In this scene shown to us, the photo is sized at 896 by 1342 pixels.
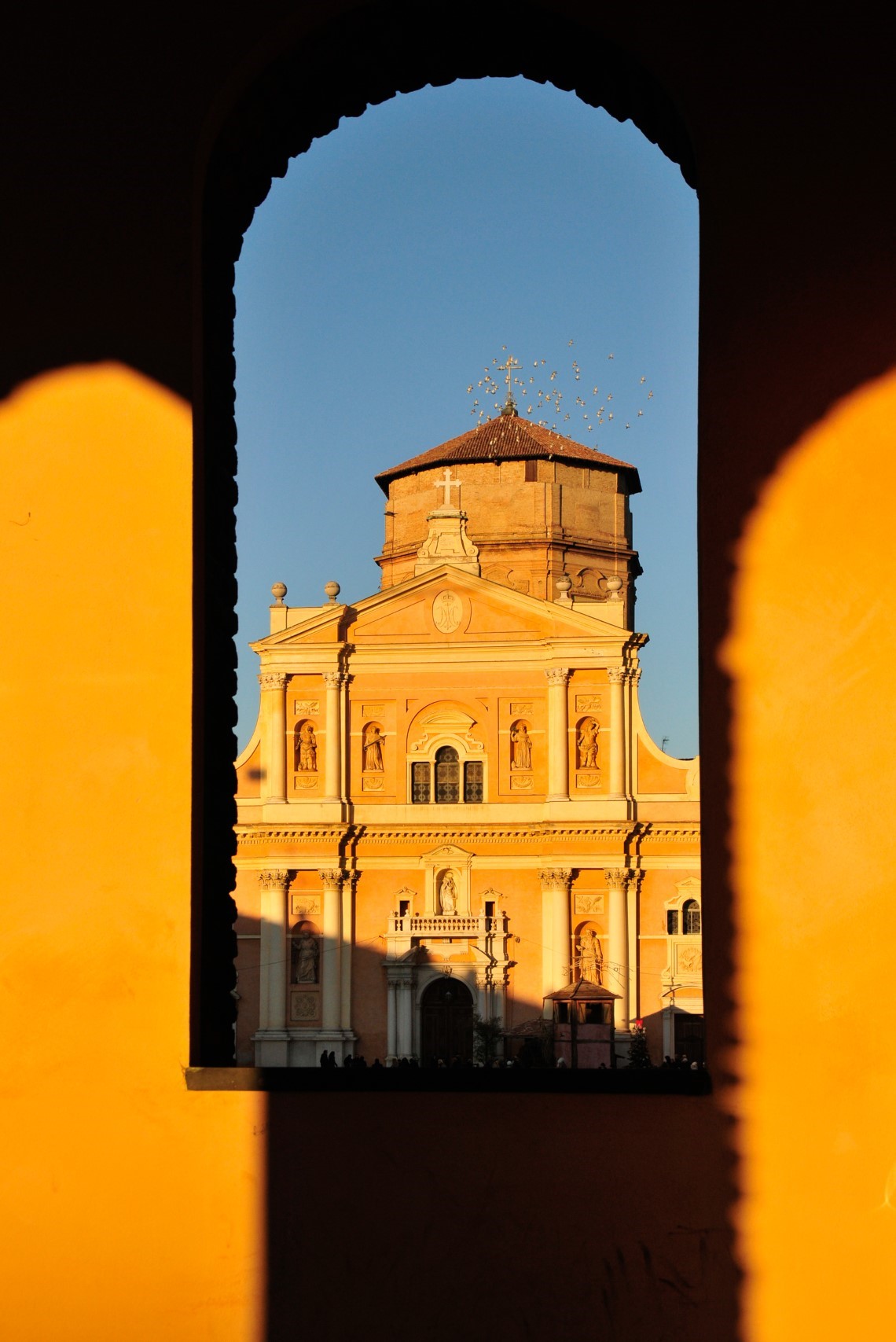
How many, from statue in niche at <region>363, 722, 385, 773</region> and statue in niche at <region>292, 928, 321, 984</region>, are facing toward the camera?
2

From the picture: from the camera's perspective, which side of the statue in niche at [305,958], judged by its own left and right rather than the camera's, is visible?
front

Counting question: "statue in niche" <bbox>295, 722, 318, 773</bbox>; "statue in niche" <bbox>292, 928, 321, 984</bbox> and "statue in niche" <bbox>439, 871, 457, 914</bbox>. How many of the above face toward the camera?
3

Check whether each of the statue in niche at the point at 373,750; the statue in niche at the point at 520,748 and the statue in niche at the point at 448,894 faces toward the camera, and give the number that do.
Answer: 3

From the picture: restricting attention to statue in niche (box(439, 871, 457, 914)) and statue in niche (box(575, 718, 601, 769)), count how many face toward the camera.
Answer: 2

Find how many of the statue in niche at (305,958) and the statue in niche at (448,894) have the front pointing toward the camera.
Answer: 2

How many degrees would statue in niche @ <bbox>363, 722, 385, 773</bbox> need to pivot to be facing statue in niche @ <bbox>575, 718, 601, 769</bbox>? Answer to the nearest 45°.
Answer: approximately 90° to its left
